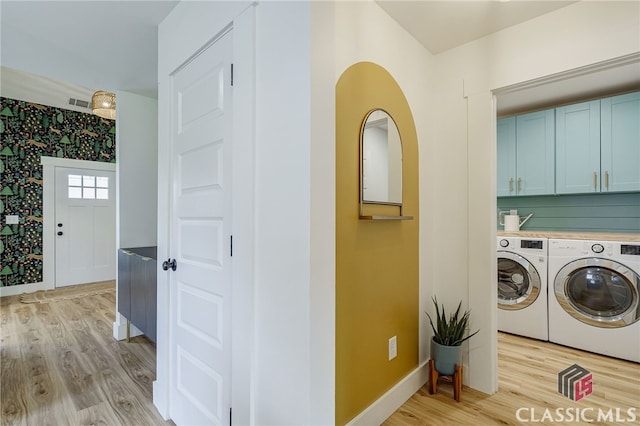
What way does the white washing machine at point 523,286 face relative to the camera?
toward the camera

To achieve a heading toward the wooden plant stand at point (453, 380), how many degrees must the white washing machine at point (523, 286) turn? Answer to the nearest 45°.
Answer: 0° — it already faces it

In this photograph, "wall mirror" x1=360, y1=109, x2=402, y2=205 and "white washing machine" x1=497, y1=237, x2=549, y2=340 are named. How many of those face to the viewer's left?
0

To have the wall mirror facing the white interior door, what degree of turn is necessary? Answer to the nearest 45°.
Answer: approximately 135° to its right

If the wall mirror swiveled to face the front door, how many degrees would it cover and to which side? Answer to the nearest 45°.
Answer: approximately 180°

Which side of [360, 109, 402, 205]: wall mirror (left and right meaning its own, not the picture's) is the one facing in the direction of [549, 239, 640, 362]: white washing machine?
left

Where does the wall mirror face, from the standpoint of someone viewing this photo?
facing the viewer and to the right of the viewer

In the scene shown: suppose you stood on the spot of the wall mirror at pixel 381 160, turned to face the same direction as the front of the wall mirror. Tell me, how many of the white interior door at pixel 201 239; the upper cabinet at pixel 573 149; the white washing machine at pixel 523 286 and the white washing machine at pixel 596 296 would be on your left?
3

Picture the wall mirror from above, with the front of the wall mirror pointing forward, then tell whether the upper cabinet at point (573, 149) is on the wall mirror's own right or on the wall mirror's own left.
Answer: on the wall mirror's own left

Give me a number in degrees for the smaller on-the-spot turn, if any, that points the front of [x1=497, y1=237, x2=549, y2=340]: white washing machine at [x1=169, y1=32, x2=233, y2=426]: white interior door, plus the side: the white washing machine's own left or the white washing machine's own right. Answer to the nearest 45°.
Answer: approximately 45° to the white washing machine's own right

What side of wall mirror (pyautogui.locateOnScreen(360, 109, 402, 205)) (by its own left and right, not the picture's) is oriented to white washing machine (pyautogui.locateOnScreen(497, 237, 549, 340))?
left

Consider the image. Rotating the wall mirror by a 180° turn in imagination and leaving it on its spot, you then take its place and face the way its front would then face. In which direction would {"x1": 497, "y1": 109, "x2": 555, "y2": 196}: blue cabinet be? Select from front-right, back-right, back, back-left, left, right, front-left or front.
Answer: right

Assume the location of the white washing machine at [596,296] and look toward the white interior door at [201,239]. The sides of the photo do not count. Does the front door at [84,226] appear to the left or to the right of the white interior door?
right

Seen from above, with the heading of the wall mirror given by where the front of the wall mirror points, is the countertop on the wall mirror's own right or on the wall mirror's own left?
on the wall mirror's own left
